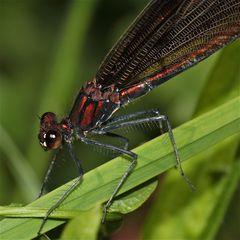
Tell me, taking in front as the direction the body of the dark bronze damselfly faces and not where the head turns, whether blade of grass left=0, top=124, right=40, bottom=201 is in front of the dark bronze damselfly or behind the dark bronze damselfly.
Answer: in front

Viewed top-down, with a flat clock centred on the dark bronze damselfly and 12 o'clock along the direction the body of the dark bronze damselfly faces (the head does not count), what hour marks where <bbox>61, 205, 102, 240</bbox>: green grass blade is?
The green grass blade is roughly at 10 o'clock from the dark bronze damselfly.

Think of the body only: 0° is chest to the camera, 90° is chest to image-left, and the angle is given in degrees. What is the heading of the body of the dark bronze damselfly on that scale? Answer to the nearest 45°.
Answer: approximately 90°
